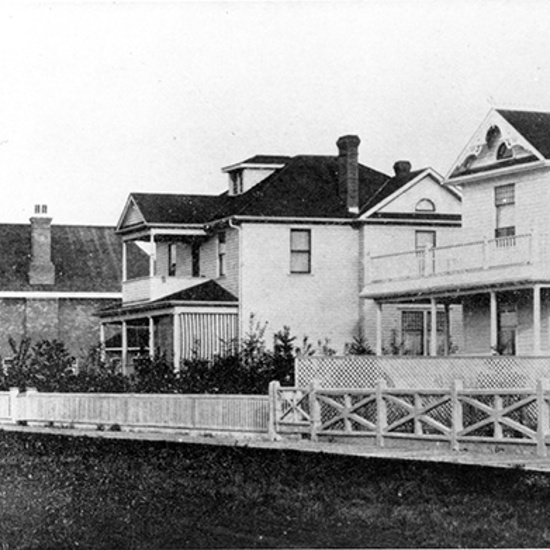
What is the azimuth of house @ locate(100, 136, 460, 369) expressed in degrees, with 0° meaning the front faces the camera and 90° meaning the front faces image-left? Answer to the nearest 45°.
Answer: approximately 45°

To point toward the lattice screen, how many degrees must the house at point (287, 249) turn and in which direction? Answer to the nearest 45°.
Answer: approximately 45° to its left
